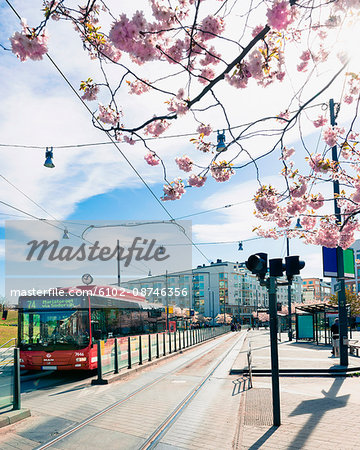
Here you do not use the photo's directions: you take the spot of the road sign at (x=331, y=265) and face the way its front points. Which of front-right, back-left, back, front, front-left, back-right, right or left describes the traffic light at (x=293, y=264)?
front

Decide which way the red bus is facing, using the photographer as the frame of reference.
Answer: facing the viewer and to the left of the viewer

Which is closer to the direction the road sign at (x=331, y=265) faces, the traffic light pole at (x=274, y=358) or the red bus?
the traffic light pole

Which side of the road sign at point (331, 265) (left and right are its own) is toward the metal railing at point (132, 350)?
right

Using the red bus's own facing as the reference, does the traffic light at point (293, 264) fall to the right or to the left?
on its left

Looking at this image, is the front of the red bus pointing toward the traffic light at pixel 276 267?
no

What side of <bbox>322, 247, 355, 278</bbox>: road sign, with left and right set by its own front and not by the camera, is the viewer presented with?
front

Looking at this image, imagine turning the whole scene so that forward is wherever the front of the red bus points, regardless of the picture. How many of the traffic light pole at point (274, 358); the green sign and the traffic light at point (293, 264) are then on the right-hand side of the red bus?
0

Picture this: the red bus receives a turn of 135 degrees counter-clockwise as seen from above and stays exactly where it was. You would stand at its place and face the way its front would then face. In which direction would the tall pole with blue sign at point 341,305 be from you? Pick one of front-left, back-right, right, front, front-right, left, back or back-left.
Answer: front

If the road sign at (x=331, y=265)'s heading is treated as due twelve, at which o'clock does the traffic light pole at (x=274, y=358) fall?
The traffic light pole is roughly at 12 o'clock from the road sign.

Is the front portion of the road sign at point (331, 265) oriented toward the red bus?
no

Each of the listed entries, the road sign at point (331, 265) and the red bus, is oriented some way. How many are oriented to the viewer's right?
0
